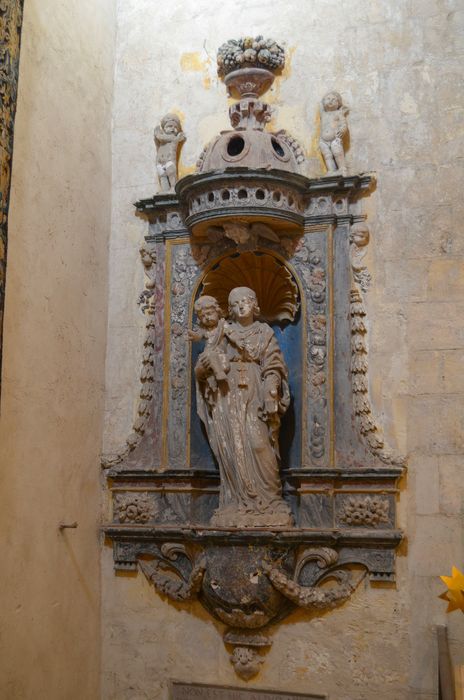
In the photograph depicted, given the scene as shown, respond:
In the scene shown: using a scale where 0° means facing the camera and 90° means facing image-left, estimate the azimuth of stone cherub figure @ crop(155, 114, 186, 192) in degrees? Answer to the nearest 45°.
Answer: approximately 0°

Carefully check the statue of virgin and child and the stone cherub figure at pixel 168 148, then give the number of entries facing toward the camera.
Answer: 2

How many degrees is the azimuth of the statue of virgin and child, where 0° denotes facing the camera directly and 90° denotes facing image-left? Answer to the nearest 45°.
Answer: approximately 0°
